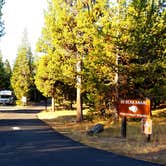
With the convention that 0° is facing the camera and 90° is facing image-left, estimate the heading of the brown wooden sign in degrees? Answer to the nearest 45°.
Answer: approximately 0°
